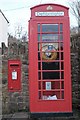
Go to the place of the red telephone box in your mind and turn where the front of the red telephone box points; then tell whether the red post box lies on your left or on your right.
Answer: on your right

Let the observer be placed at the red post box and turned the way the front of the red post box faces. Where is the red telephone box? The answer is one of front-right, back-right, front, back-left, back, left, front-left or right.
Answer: front-left

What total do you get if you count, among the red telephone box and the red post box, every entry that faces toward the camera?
2

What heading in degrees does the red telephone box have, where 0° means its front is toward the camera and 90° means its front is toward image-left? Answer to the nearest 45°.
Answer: approximately 0°

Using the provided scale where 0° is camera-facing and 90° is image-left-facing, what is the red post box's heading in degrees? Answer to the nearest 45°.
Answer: approximately 0°
